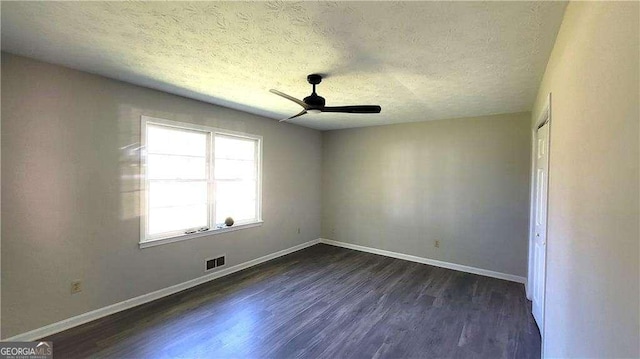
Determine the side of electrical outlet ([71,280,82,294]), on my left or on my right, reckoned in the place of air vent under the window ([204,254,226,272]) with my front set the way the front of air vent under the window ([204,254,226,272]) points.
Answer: on my right

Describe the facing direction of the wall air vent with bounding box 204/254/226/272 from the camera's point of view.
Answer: facing the viewer and to the right of the viewer

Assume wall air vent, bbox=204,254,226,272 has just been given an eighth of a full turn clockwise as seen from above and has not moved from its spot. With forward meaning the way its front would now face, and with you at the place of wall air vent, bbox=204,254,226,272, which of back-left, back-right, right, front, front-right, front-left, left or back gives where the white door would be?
front-left
